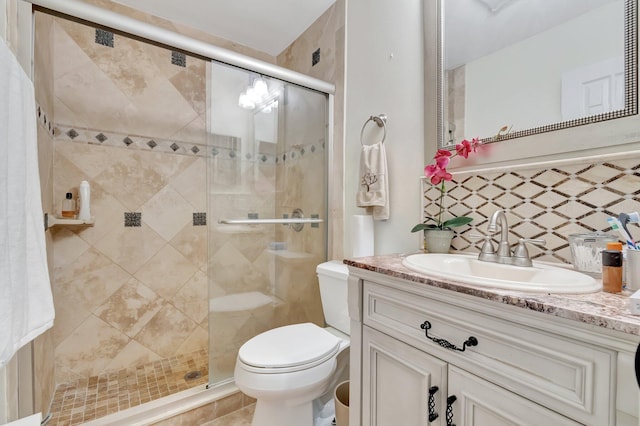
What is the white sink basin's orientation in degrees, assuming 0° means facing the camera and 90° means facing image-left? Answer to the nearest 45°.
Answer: approximately 45°

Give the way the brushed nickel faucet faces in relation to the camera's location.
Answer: facing the viewer and to the left of the viewer

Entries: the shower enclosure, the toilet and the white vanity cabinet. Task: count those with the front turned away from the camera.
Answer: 0

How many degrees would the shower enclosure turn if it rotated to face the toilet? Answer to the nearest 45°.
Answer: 0° — it already faces it

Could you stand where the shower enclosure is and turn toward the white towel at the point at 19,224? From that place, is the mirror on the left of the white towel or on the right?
left

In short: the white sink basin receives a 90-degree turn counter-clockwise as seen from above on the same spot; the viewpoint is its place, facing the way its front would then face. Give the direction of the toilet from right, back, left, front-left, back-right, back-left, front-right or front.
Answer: back-right

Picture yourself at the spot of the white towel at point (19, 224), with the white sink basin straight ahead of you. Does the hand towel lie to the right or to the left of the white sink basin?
left

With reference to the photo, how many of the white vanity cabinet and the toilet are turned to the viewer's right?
0

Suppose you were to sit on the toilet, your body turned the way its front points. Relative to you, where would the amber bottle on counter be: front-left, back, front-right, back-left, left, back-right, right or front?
left

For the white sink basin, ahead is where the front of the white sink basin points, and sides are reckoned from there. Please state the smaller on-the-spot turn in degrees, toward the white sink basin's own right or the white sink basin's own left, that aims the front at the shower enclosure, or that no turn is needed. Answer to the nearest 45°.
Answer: approximately 45° to the white sink basin's own right

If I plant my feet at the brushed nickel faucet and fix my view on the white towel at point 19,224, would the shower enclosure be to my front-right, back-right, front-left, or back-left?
front-right

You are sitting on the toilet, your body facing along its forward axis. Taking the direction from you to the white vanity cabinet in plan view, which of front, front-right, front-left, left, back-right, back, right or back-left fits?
left

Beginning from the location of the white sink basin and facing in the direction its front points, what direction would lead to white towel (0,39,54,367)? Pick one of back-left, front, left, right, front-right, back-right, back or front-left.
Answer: front

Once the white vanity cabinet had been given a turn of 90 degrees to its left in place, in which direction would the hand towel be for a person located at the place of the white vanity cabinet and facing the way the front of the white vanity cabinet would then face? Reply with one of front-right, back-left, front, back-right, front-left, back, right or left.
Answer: back
